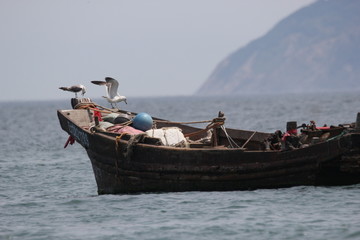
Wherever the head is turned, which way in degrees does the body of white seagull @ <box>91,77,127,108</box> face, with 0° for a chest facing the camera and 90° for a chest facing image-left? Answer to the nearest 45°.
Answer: approximately 270°

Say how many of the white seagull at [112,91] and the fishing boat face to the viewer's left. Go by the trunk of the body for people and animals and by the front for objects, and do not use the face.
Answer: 1

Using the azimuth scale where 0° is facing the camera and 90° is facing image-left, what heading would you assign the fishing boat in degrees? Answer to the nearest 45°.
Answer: approximately 90°

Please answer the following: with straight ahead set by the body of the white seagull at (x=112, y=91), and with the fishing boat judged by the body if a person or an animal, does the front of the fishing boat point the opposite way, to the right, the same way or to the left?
the opposite way
